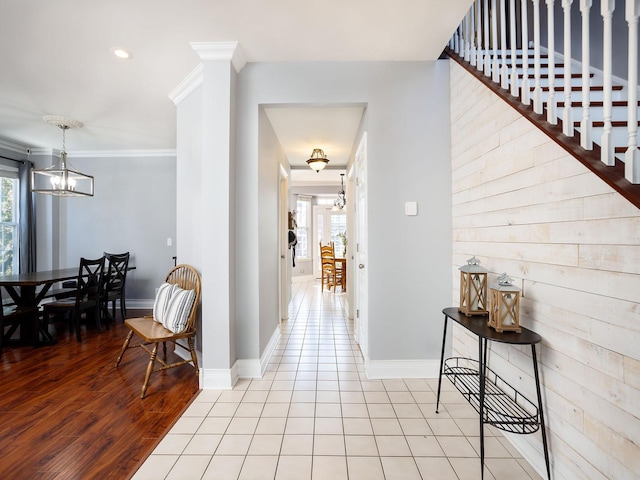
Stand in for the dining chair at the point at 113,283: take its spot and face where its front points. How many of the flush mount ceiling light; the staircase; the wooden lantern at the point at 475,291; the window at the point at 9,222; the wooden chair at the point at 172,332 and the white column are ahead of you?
1

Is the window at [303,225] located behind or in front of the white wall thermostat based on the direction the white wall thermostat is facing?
behind

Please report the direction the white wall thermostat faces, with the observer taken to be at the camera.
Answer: facing the viewer

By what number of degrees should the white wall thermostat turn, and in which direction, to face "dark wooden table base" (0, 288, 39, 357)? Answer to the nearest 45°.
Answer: approximately 90° to its right

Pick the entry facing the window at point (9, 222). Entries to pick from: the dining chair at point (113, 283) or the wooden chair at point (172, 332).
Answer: the dining chair

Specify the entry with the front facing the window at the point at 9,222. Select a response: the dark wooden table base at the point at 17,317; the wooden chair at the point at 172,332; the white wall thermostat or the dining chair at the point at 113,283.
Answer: the dining chair at the point at 113,283

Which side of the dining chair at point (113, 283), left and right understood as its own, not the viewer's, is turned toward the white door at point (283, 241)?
back

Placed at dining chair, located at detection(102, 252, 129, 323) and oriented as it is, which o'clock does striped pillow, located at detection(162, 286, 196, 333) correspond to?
The striped pillow is roughly at 7 o'clock from the dining chair.

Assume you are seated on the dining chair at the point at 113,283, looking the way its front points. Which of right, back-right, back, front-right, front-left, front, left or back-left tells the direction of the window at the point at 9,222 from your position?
front

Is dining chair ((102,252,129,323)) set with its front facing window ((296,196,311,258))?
no

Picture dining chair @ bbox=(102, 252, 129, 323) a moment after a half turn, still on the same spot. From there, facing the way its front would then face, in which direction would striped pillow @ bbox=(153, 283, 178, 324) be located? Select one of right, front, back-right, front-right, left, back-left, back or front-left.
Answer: front-right

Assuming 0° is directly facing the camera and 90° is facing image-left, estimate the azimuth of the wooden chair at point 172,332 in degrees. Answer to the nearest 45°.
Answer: approximately 45°
